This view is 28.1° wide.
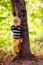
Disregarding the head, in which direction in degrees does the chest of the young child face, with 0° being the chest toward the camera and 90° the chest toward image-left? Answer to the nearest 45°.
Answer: approximately 45°
